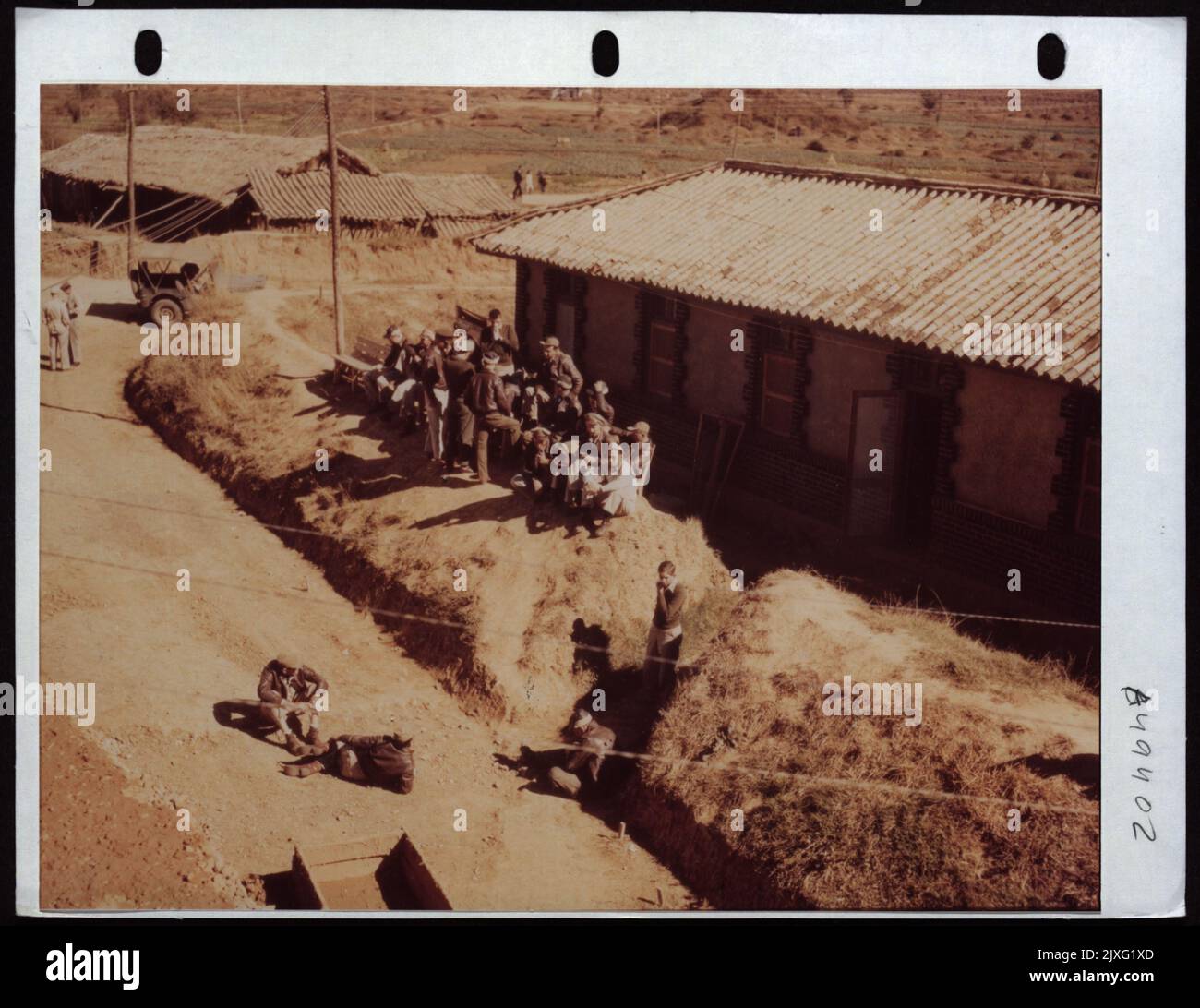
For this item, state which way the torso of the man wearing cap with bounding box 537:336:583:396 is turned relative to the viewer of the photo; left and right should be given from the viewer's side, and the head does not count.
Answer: facing the viewer and to the left of the viewer

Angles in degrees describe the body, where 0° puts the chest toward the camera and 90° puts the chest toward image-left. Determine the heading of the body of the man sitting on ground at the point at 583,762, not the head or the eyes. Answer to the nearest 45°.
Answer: approximately 45°

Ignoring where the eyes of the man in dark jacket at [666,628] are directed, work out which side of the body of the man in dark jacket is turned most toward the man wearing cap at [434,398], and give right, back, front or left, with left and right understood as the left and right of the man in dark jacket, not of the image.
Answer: right

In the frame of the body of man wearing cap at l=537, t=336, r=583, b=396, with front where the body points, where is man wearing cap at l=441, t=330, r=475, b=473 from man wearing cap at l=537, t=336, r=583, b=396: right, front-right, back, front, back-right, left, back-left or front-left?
front-right

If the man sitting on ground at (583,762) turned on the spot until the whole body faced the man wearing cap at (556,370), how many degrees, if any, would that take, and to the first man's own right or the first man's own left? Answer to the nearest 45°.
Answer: approximately 135° to the first man's own right

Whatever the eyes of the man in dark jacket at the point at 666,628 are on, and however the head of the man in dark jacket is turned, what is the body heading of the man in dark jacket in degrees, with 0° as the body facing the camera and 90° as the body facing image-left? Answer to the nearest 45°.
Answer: approximately 45°
